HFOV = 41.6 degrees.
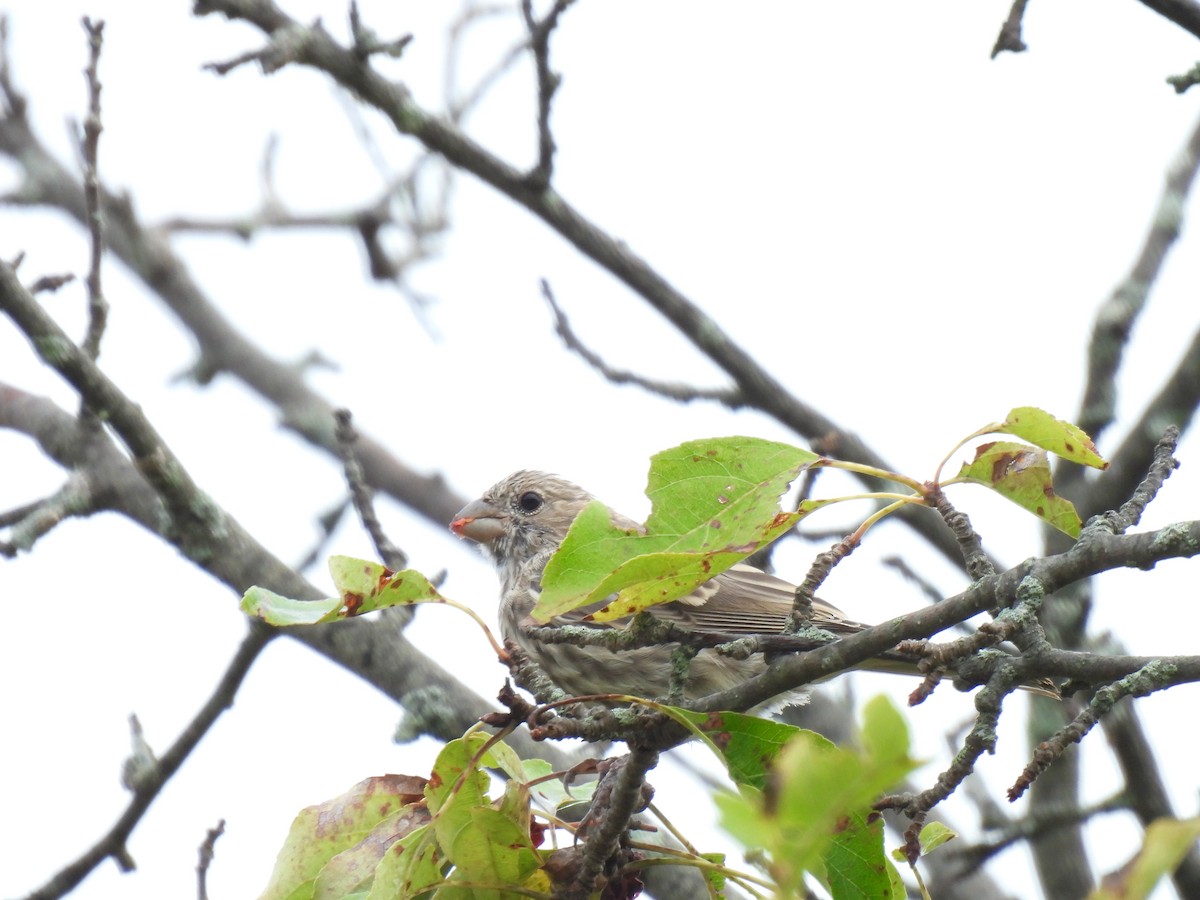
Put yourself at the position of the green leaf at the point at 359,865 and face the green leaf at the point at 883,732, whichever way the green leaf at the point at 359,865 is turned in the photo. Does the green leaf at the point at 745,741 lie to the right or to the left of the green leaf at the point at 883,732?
left

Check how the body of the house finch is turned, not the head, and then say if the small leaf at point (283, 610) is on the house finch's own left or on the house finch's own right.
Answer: on the house finch's own left

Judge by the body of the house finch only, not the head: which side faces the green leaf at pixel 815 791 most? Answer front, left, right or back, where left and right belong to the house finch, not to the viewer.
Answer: left

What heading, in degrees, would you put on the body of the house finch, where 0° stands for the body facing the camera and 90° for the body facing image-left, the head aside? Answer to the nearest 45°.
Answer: approximately 90°

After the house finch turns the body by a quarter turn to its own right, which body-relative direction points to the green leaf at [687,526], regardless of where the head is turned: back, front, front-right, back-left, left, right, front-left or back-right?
back

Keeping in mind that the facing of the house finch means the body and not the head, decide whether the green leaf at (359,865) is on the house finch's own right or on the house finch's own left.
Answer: on the house finch's own left

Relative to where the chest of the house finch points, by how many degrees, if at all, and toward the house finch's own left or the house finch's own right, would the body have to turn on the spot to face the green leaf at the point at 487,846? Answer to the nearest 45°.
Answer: approximately 90° to the house finch's own left
